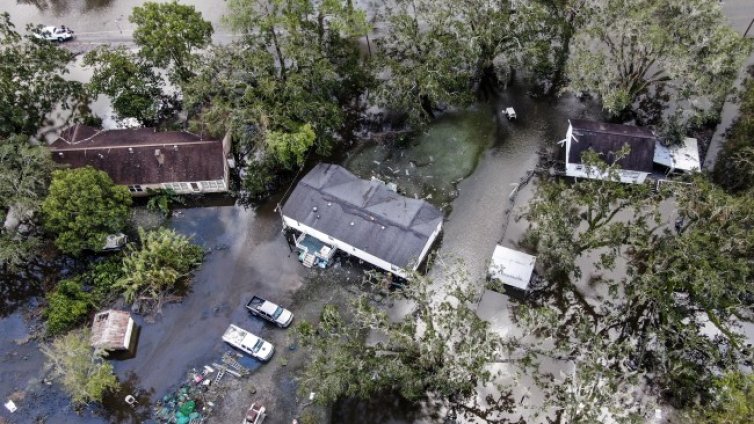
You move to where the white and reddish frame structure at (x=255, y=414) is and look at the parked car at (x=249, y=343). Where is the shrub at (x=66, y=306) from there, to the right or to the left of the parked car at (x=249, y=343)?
left

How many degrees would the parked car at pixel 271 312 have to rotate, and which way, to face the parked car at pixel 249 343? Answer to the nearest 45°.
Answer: approximately 90° to its right

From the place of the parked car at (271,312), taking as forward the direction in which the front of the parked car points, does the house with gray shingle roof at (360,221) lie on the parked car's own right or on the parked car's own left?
on the parked car's own left

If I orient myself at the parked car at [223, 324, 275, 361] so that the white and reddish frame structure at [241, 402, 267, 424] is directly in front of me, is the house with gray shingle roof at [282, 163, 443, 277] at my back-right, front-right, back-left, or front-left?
back-left

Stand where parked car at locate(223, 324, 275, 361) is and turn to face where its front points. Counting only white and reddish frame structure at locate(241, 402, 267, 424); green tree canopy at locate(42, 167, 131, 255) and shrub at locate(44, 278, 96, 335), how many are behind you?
2

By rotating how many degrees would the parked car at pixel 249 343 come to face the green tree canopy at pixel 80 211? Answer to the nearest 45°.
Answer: approximately 180°

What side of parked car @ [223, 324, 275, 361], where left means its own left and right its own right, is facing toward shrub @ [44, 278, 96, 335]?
back

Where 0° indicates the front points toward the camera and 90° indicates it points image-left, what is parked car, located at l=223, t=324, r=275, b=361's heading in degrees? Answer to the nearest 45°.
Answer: approximately 315°
